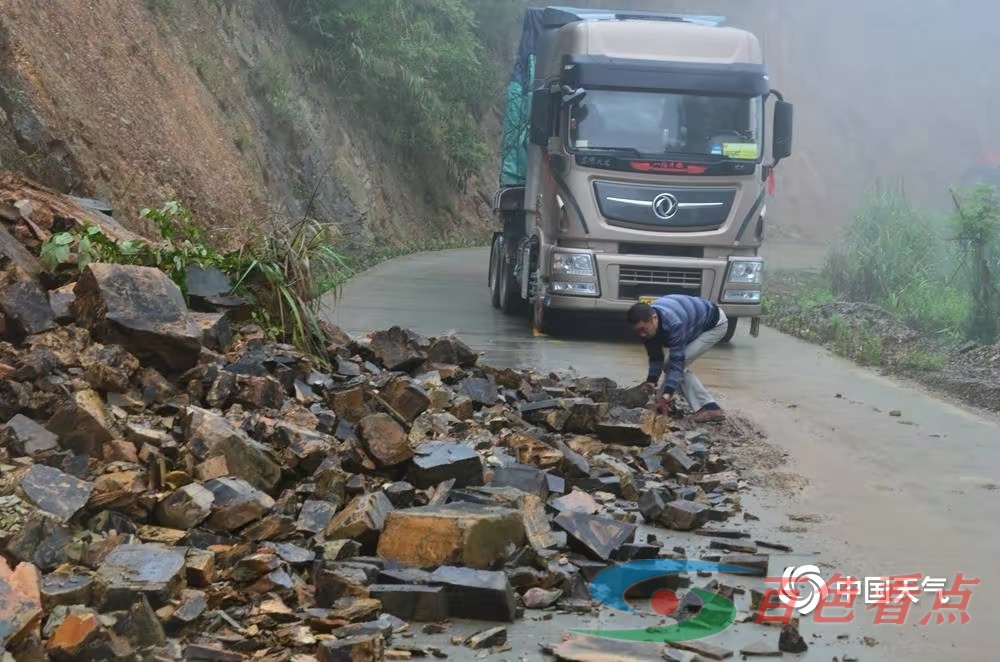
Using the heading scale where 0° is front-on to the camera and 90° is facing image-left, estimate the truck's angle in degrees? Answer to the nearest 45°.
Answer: approximately 0°

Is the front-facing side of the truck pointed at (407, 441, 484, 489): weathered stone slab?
yes

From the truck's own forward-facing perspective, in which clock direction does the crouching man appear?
The crouching man is roughly at 12 o'clock from the truck.

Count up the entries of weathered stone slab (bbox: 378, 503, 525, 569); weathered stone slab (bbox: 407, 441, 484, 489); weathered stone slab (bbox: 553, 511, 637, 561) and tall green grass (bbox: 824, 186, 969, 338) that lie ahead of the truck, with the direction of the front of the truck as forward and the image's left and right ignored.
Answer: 3

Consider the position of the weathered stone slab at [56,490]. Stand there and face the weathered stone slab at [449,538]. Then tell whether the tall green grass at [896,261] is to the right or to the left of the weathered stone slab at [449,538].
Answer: left

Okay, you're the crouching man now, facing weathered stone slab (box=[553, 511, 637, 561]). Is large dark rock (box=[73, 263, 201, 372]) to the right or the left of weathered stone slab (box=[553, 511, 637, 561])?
right

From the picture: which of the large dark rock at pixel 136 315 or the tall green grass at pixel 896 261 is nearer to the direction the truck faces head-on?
the large dark rock

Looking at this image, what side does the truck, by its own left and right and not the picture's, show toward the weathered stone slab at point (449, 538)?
front

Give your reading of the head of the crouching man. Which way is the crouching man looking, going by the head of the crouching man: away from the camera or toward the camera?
toward the camera

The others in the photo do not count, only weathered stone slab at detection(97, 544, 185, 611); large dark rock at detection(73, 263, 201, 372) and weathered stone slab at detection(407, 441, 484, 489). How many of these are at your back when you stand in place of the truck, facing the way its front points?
0

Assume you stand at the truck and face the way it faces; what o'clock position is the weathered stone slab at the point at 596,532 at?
The weathered stone slab is roughly at 12 o'clock from the truck.

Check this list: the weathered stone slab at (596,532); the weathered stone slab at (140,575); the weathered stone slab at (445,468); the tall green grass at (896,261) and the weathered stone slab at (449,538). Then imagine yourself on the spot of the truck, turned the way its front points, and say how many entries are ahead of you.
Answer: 4

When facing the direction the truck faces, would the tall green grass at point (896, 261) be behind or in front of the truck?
behind

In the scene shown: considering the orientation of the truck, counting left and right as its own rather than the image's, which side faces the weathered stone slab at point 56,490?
front
